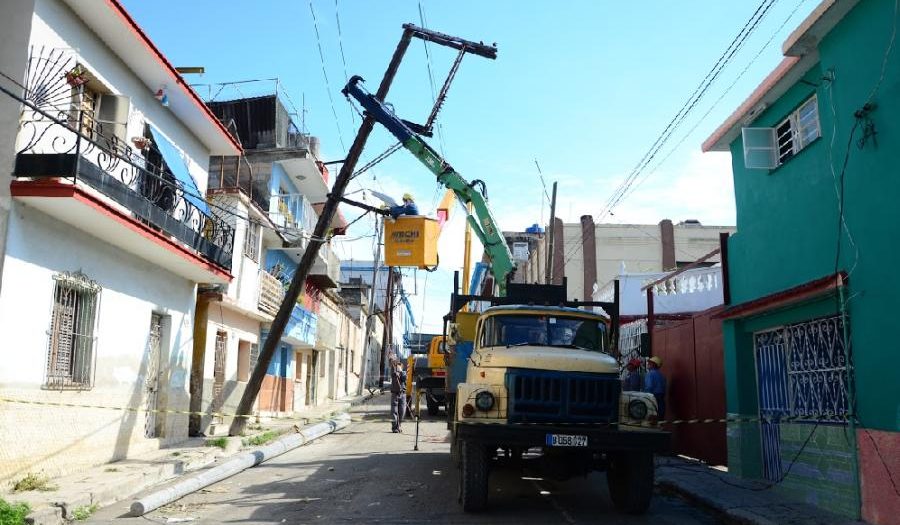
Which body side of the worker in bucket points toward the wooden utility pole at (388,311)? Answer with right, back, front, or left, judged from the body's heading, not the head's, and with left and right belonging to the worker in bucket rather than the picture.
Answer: right

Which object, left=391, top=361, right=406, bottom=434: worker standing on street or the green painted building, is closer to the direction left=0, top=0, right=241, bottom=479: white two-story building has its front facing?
the green painted building

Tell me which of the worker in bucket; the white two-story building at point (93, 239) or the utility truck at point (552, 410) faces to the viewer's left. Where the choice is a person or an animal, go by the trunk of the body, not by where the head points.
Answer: the worker in bucket

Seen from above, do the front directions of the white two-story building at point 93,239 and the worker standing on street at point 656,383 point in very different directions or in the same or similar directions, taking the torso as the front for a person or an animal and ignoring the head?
very different directions

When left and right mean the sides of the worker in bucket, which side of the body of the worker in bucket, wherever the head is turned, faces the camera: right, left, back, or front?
left

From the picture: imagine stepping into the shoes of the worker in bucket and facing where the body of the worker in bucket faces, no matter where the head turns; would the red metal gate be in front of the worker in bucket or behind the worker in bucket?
behind

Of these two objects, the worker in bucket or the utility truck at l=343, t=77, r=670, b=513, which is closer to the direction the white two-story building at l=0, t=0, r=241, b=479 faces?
the utility truck

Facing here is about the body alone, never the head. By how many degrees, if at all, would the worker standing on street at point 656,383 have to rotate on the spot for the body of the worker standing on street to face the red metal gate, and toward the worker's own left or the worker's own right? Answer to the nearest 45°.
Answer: approximately 180°

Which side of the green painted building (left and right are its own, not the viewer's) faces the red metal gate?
right
